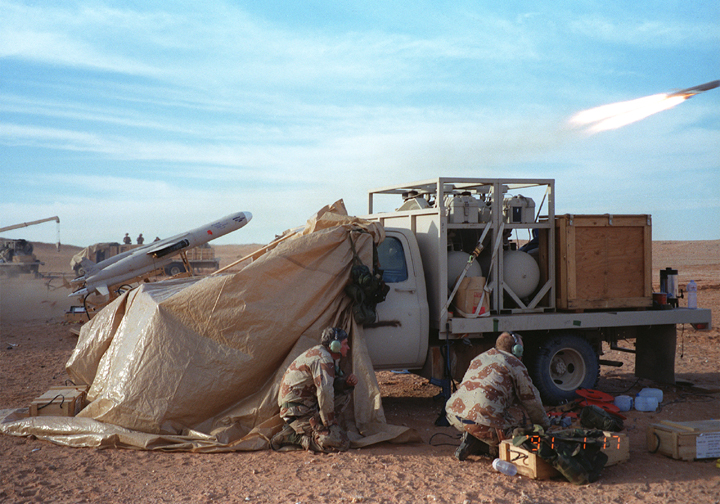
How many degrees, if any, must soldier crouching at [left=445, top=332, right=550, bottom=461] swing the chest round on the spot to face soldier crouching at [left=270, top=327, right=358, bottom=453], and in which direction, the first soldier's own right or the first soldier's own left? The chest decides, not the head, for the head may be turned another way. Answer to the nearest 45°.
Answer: approximately 135° to the first soldier's own left

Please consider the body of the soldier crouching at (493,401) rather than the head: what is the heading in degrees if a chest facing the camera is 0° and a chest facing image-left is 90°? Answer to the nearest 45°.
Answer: approximately 225°

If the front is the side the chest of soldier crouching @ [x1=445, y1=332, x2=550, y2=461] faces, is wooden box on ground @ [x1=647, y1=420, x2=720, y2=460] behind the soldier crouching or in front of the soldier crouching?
in front

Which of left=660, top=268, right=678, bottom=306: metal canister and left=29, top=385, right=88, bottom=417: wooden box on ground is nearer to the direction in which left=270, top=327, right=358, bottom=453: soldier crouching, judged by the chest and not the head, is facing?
the metal canister

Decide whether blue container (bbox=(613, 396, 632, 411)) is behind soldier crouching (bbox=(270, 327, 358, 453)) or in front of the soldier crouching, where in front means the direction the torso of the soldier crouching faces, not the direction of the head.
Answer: in front

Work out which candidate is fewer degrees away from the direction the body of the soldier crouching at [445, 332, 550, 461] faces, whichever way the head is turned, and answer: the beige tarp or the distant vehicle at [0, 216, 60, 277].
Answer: the distant vehicle

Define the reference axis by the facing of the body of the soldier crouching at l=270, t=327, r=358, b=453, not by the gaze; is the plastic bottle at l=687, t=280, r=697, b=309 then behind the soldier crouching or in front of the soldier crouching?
in front

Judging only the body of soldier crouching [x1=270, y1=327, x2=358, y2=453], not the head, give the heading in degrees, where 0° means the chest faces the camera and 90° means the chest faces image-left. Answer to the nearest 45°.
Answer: approximately 270°

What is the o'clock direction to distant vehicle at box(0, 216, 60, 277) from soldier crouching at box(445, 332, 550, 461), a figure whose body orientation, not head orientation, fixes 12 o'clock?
The distant vehicle is roughly at 9 o'clock from the soldier crouching.

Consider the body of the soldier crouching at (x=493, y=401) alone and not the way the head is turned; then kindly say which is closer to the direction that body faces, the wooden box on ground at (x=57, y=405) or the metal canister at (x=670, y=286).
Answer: the metal canister

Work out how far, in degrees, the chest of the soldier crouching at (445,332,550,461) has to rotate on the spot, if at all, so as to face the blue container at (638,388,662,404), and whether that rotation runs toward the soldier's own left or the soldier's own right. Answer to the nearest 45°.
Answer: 0° — they already face it

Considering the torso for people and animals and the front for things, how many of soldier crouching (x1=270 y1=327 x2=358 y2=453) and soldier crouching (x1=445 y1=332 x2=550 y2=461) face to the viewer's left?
0
